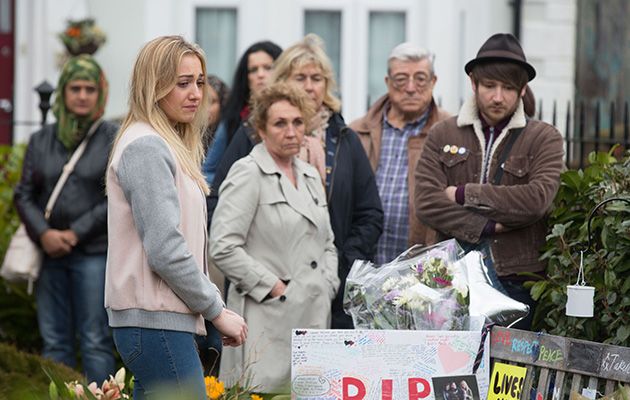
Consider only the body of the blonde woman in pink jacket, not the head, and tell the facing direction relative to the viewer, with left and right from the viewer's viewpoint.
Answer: facing to the right of the viewer

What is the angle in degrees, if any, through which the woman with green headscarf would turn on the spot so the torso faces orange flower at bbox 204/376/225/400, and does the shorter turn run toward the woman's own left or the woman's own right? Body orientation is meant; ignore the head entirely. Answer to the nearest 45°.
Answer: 0° — they already face it

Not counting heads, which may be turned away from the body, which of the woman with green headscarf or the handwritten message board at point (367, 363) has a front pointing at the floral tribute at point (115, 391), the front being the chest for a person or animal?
the woman with green headscarf

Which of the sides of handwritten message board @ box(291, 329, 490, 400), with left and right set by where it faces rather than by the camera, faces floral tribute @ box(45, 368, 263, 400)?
right

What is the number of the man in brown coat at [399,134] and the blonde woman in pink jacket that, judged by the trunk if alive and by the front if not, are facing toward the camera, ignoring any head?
1

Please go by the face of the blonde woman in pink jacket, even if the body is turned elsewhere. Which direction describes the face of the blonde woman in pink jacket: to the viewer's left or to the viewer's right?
to the viewer's right

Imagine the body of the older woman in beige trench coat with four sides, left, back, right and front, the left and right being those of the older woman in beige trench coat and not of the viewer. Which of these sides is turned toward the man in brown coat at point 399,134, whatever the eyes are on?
left

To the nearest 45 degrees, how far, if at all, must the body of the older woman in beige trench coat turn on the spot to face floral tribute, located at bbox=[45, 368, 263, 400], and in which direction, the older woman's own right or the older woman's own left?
approximately 90° to the older woman's own right

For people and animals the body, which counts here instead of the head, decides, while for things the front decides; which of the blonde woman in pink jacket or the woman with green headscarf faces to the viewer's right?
the blonde woman in pink jacket

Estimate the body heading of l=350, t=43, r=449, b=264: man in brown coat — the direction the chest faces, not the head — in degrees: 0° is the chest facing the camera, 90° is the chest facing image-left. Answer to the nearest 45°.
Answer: approximately 0°
